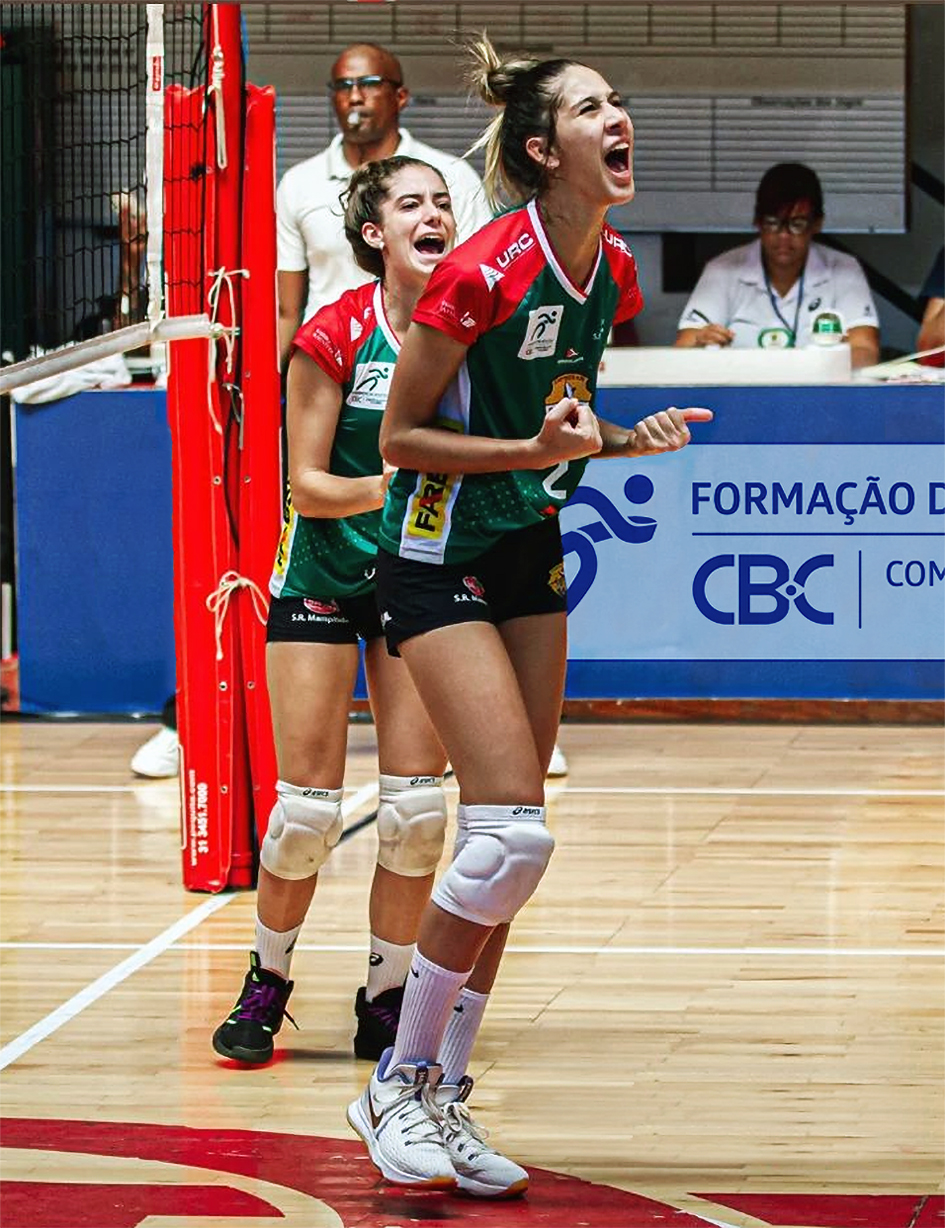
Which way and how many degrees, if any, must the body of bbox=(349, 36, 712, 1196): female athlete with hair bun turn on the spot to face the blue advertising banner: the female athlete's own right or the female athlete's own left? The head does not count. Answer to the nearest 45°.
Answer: approximately 135° to the female athlete's own left

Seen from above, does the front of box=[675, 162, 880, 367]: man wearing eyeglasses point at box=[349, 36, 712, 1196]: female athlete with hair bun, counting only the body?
yes

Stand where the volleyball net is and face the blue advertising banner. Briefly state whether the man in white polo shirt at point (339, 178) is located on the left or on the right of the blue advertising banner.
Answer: left

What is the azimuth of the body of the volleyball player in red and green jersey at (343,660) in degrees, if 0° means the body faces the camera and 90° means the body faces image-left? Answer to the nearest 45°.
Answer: approximately 315°

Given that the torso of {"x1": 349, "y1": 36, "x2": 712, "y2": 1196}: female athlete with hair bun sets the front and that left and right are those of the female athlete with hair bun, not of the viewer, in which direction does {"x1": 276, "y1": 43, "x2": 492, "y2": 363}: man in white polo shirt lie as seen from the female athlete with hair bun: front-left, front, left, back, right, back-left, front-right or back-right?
back-left

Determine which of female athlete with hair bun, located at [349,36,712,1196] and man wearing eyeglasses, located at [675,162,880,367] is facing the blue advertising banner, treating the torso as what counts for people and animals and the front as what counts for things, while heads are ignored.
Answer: the man wearing eyeglasses

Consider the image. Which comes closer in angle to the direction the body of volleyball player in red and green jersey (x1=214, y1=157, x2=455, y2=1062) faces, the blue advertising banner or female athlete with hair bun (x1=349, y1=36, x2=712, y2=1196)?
the female athlete with hair bun

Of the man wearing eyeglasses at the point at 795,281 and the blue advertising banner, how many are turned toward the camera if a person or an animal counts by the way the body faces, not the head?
2

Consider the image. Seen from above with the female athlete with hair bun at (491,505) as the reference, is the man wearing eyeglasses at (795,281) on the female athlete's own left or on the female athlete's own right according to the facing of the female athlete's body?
on the female athlete's own left

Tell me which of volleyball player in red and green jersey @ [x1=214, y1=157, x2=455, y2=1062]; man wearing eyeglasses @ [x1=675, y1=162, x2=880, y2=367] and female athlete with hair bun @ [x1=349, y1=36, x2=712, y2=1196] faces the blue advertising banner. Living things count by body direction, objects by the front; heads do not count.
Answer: the man wearing eyeglasses

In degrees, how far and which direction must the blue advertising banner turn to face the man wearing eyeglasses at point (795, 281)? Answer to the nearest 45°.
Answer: approximately 180°
